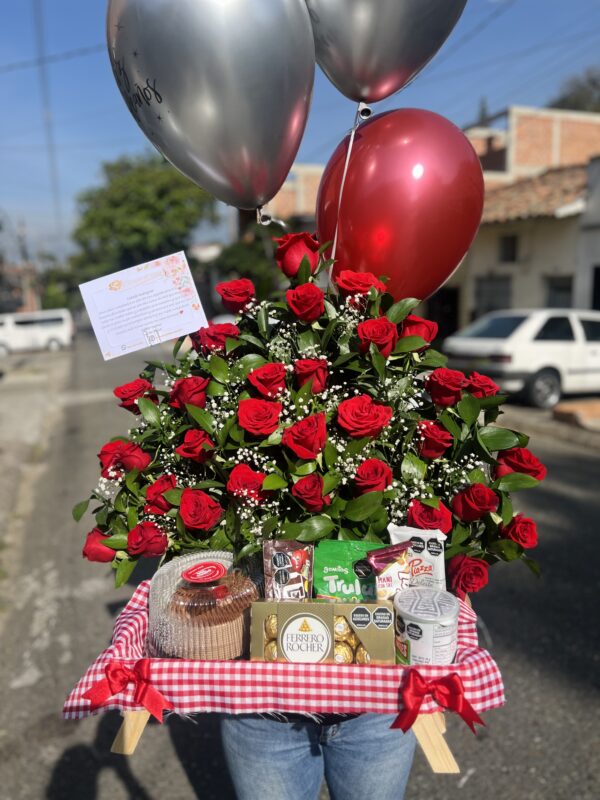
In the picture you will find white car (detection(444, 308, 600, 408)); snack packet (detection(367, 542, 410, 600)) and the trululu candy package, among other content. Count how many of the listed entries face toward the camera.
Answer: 2

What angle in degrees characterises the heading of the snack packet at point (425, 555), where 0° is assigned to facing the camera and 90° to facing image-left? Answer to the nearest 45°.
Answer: approximately 0°
